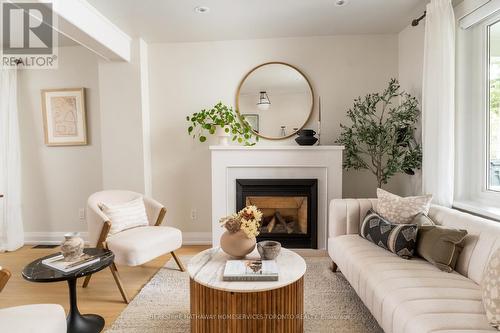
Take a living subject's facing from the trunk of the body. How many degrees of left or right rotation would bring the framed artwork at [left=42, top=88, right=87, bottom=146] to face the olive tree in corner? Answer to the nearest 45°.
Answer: approximately 45° to its left

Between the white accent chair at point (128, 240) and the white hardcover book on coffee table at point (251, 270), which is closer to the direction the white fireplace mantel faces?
the white hardcover book on coffee table

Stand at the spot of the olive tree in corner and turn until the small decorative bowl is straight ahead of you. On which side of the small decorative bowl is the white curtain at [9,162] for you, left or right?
right

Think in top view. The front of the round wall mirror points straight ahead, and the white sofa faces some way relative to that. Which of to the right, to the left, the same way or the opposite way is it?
to the right

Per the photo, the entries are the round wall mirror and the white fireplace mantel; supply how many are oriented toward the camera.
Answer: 2

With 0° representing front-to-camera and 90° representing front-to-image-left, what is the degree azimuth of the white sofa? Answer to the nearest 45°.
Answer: approximately 45°

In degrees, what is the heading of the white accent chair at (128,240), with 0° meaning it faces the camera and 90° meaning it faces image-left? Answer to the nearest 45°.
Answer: approximately 315°

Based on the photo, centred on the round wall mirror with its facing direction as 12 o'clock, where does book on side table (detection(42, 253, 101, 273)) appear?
The book on side table is roughly at 1 o'clock from the round wall mirror.

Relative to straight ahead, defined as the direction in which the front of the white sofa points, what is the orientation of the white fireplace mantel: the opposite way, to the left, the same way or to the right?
to the left
